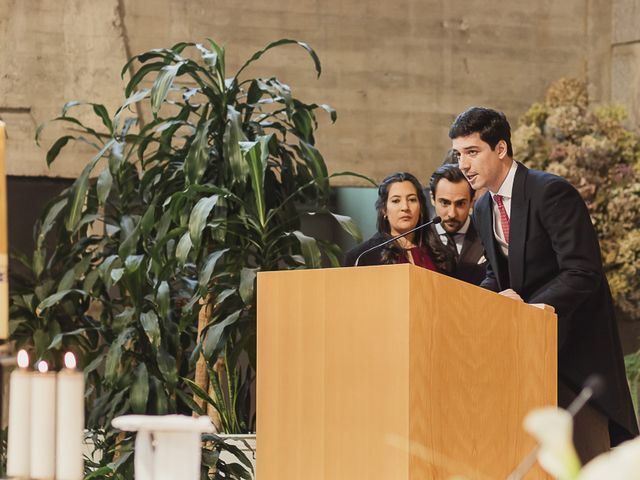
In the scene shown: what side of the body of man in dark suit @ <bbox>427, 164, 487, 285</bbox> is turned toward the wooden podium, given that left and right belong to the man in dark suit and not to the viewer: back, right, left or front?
front

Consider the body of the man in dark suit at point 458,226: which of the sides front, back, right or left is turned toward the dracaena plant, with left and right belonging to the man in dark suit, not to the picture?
right

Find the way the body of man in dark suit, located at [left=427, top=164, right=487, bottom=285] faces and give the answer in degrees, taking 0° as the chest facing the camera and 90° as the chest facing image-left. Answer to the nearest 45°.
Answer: approximately 0°

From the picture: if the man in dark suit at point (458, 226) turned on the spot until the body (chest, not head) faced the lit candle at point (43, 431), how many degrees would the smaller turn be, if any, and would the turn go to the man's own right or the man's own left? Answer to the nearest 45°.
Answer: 0° — they already face it

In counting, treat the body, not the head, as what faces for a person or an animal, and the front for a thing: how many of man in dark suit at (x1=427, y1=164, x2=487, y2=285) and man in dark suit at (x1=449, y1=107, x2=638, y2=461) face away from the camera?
0

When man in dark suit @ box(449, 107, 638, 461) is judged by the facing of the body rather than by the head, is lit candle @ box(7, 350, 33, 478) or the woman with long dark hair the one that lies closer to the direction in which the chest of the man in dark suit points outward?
the lit candle

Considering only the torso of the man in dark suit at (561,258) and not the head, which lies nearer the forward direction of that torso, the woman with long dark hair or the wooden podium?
the wooden podium

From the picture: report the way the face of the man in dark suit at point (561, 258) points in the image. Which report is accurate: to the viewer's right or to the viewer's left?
to the viewer's left

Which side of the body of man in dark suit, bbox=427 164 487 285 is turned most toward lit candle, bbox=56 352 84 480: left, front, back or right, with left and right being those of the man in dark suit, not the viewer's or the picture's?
front

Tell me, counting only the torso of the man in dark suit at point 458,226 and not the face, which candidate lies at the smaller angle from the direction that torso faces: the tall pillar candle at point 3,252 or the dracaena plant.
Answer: the tall pillar candle

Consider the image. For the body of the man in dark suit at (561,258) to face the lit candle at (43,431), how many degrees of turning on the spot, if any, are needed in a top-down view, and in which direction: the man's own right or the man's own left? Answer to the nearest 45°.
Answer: approximately 45° to the man's own left
